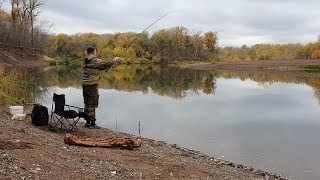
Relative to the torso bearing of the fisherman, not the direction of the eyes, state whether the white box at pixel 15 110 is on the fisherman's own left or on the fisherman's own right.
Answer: on the fisherman's own left

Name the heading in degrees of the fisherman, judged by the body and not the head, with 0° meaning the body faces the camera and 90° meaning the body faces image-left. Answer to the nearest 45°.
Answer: approximately 225°

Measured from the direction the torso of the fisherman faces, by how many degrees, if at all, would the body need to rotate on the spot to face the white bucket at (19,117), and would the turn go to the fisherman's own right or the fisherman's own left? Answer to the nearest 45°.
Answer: approximately 135° to the fisherman's own left

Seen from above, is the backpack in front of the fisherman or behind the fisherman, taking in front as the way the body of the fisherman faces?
behind

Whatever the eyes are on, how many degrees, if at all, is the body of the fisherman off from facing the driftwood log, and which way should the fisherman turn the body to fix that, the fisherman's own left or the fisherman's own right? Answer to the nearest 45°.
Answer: approximately 135° to the fisherman's own right
